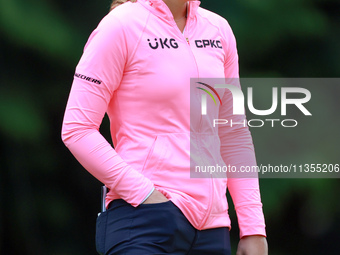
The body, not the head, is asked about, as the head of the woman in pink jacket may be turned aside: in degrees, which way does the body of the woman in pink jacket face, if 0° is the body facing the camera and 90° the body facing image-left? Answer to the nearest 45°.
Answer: approximately 315°
